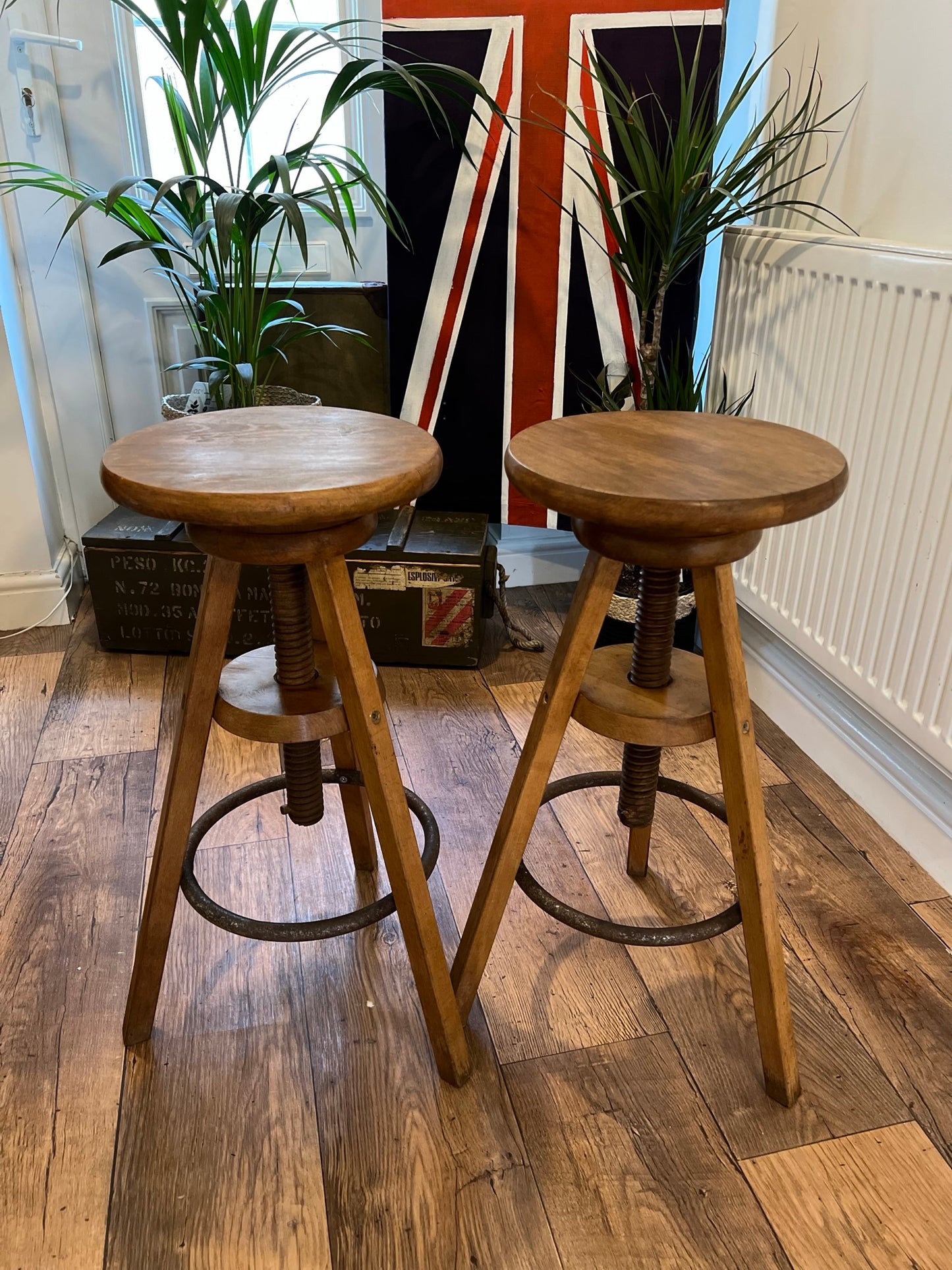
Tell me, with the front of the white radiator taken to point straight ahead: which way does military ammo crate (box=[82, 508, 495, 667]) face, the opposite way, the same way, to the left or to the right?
to the left

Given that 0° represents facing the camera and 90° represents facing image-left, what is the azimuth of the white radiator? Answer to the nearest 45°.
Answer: approximately 45°

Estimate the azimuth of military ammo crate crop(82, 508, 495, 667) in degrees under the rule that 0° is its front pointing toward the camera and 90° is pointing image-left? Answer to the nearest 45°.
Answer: approximately 0°

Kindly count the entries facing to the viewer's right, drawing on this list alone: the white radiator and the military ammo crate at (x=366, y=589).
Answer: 0

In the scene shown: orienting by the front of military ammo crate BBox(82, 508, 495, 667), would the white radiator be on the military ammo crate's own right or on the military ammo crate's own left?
on the military ammo crate's own left

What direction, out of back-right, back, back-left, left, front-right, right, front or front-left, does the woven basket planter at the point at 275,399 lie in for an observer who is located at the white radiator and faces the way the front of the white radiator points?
front-right

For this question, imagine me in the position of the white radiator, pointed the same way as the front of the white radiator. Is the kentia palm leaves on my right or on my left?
on my right

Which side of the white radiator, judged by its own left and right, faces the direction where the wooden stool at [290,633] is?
front
